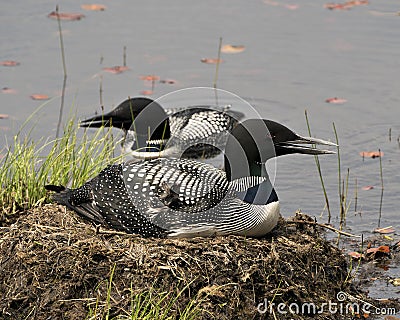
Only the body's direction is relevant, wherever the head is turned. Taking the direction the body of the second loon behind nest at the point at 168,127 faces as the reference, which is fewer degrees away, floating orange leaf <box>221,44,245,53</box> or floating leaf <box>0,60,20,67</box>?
the floating leaf <box>0,60,20,67</box>

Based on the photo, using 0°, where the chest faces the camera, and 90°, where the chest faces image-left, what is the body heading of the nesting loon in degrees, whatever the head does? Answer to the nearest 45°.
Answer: approximately 270°

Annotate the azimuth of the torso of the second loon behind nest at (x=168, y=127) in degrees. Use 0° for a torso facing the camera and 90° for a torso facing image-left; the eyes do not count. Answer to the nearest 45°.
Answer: approximately 90°

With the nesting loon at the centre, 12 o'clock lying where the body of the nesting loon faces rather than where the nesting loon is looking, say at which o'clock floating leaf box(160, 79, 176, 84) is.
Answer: The floating leaf is roughly at 9 o'clock from the nesting loon.

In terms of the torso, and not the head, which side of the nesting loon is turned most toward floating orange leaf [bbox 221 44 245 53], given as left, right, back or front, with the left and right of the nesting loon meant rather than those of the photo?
left

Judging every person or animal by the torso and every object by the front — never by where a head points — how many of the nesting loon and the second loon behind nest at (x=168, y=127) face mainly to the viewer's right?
1

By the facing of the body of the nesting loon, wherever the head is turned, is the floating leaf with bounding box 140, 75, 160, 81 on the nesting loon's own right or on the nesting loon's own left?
on the nesting loon's own left

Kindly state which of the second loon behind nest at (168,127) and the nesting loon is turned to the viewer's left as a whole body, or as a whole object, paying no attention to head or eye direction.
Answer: the second loon behind nest

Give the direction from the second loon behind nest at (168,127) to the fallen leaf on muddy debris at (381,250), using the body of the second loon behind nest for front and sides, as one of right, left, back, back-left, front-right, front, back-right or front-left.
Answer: back-left

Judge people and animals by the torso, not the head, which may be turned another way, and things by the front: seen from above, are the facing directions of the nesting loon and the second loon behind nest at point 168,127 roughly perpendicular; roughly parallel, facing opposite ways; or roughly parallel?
roughly parallel, facing opposite ways

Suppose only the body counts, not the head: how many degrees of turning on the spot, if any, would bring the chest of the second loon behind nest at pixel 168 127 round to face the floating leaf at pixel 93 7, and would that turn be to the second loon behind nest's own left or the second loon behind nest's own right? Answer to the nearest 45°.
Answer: approximately 90° to the second loon behind nest's own right

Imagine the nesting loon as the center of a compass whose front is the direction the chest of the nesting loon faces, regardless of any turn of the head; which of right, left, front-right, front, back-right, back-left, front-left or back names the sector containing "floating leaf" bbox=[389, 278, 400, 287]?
front

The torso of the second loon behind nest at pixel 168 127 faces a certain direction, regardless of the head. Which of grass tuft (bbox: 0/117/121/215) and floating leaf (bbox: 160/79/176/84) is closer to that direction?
the grass tuft

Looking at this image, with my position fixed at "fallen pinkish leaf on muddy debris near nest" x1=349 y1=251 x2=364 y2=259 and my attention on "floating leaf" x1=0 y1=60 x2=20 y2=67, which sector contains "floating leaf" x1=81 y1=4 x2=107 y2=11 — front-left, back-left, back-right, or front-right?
front-right

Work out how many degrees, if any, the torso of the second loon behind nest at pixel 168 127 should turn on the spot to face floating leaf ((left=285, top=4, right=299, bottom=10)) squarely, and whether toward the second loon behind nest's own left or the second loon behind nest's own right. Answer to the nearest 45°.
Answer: approximately 135° to the second loon behind nest's own right

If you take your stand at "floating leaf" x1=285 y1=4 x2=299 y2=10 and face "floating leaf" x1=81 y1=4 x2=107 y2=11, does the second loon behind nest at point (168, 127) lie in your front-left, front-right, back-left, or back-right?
front-left
